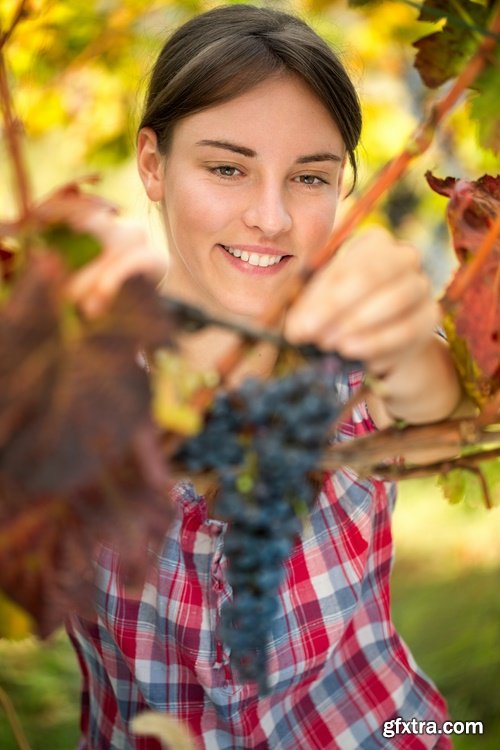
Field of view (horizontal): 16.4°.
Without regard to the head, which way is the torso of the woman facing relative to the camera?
toward the camera

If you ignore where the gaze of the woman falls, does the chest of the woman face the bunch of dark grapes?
yes

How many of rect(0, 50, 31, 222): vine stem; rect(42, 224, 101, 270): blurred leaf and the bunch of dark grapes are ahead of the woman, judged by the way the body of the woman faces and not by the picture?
3

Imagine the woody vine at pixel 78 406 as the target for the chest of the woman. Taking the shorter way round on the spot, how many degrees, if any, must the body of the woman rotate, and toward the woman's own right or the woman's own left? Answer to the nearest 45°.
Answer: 0° — they already face it

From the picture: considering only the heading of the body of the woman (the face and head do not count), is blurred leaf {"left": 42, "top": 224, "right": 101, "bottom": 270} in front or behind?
in front

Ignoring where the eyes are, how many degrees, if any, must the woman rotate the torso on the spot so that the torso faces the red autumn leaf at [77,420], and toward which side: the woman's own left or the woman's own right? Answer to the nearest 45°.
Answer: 0° — they already face it

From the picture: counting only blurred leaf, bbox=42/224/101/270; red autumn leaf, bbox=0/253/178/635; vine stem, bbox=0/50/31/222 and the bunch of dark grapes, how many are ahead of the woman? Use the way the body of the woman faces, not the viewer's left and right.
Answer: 4

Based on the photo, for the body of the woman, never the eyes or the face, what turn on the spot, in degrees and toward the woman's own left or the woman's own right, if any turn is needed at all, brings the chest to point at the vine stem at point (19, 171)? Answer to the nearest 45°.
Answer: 0° — they already face it
